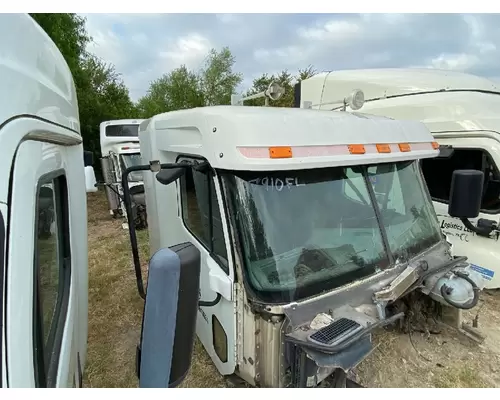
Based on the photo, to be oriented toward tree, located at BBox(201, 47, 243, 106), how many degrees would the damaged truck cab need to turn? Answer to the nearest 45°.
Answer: approximately 135° to its left

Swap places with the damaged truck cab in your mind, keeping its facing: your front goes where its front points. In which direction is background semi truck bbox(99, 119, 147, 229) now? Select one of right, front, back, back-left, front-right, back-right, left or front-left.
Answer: back

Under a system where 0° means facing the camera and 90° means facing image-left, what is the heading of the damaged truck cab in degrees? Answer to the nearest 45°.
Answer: approximately 315°

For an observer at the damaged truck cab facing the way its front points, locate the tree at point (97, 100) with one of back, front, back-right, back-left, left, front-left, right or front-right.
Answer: back

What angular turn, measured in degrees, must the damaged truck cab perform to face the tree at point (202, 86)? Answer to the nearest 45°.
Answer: approximately 135° to its left

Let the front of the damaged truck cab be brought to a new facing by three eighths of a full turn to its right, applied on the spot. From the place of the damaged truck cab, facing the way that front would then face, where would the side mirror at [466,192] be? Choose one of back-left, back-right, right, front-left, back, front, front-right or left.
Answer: back-right

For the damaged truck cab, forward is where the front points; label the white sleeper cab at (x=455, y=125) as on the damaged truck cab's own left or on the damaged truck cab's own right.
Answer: on the damaged truck cab's own left

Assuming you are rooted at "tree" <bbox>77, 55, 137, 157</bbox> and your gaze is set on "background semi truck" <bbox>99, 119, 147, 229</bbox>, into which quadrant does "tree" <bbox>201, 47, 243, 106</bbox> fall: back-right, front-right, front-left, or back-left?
back-left
